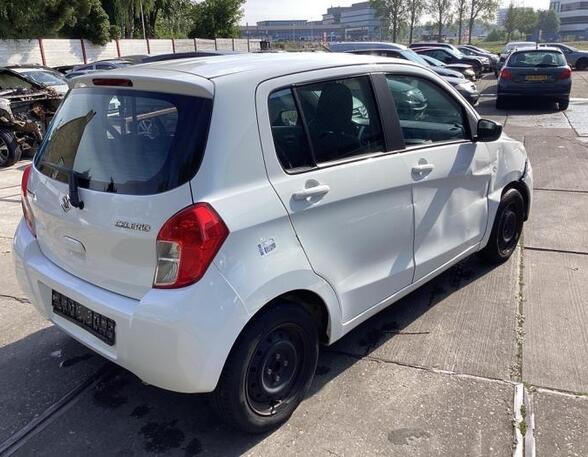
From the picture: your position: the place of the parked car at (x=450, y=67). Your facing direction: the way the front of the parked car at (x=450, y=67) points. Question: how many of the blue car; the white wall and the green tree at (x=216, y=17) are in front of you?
1

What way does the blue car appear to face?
away from the camera

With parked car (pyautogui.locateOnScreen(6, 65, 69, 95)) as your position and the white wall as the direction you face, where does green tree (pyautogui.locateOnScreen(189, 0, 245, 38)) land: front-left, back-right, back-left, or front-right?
front-right

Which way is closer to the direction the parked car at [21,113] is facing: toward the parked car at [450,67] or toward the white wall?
the parked car

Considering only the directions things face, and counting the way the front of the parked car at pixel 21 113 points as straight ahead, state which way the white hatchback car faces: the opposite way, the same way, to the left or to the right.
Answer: to the left

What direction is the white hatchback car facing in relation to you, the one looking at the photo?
facing away from the viewer and to the right of the viewer

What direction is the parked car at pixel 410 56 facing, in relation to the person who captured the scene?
facing the viewer and to the right of the viewer

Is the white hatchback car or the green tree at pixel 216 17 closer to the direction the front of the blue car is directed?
the green tree

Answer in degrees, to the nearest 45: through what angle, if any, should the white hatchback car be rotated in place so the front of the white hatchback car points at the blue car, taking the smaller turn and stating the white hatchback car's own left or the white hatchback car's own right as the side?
0° — it already faces it

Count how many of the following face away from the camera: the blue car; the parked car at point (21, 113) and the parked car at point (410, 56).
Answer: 1

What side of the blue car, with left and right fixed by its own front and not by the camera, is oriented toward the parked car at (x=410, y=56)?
left
